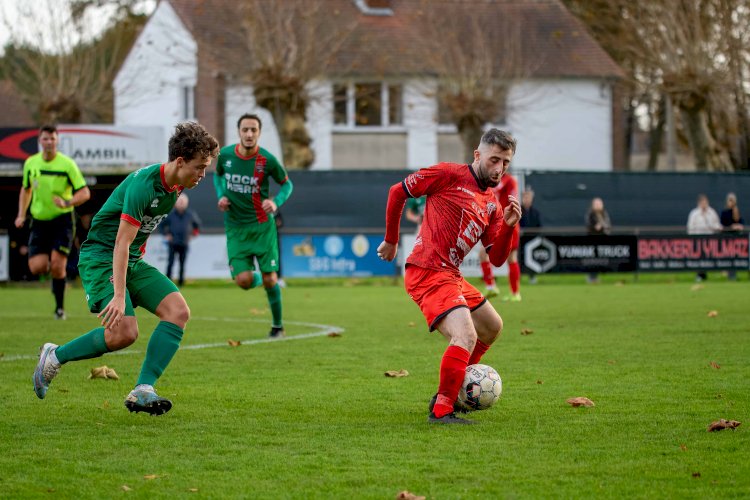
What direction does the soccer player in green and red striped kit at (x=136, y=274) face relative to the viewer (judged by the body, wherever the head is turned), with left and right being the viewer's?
facing to the right of the viewer

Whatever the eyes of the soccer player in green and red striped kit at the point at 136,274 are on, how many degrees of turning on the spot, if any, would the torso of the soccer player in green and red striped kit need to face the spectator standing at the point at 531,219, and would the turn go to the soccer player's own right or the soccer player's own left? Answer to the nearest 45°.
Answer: approximately 45° to the soccer player's own left

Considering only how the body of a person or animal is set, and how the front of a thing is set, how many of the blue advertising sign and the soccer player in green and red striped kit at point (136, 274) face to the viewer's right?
1

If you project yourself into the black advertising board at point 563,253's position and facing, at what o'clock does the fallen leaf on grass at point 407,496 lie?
The fallen leaf on grass is roughly at 12 o'clock from the black advertising board.

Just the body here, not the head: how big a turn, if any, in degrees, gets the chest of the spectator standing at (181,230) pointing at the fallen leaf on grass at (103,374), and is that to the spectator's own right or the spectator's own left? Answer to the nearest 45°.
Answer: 0° — they already face it

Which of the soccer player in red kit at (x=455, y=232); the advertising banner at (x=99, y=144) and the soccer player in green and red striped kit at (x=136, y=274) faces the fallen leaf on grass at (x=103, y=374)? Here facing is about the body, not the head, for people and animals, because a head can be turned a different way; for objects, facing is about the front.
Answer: the advertising banner

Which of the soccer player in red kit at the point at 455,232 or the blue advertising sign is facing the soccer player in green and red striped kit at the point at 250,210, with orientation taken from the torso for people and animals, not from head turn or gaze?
the blue advertising sign

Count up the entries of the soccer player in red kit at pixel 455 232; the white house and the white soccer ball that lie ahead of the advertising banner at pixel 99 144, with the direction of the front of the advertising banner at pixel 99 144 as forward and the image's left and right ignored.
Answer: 2

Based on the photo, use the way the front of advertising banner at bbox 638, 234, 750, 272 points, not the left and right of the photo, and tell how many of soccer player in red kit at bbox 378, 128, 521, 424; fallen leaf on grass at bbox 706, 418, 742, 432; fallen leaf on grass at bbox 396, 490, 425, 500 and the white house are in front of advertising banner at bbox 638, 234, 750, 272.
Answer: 3

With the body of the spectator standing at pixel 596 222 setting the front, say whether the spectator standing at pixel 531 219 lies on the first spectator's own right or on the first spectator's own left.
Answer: on the first spectator's own right

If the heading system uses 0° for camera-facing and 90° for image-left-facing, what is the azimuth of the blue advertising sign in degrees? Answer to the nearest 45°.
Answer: approximately 0°

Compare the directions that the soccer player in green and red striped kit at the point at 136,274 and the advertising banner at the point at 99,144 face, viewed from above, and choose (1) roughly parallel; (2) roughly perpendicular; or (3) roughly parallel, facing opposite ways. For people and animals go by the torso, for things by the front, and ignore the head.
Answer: roughly perpendicular

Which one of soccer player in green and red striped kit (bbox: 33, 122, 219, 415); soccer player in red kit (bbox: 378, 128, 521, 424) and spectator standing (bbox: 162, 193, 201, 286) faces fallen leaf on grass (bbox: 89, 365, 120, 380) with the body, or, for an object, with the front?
the spectator standing
